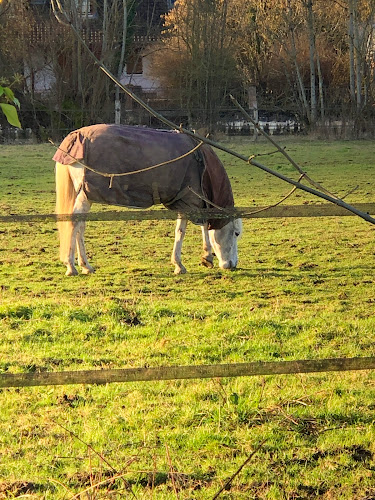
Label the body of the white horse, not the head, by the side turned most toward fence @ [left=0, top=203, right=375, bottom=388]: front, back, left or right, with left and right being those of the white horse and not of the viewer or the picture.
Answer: right

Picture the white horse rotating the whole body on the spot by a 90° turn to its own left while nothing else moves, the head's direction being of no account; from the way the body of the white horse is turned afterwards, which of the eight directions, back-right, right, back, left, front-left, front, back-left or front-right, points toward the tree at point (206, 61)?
front

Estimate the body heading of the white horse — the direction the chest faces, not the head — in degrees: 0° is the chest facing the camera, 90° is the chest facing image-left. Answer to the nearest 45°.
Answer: approximately 270°

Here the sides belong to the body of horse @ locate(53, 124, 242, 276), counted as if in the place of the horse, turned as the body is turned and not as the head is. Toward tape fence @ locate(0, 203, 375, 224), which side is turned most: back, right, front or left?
right

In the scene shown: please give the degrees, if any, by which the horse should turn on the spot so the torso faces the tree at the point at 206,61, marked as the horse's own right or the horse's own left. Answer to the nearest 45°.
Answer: approximately 90° to the horse's own left

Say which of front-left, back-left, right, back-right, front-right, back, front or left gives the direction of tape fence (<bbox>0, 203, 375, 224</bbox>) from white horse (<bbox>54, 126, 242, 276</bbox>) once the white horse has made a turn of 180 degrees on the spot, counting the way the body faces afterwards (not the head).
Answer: left
